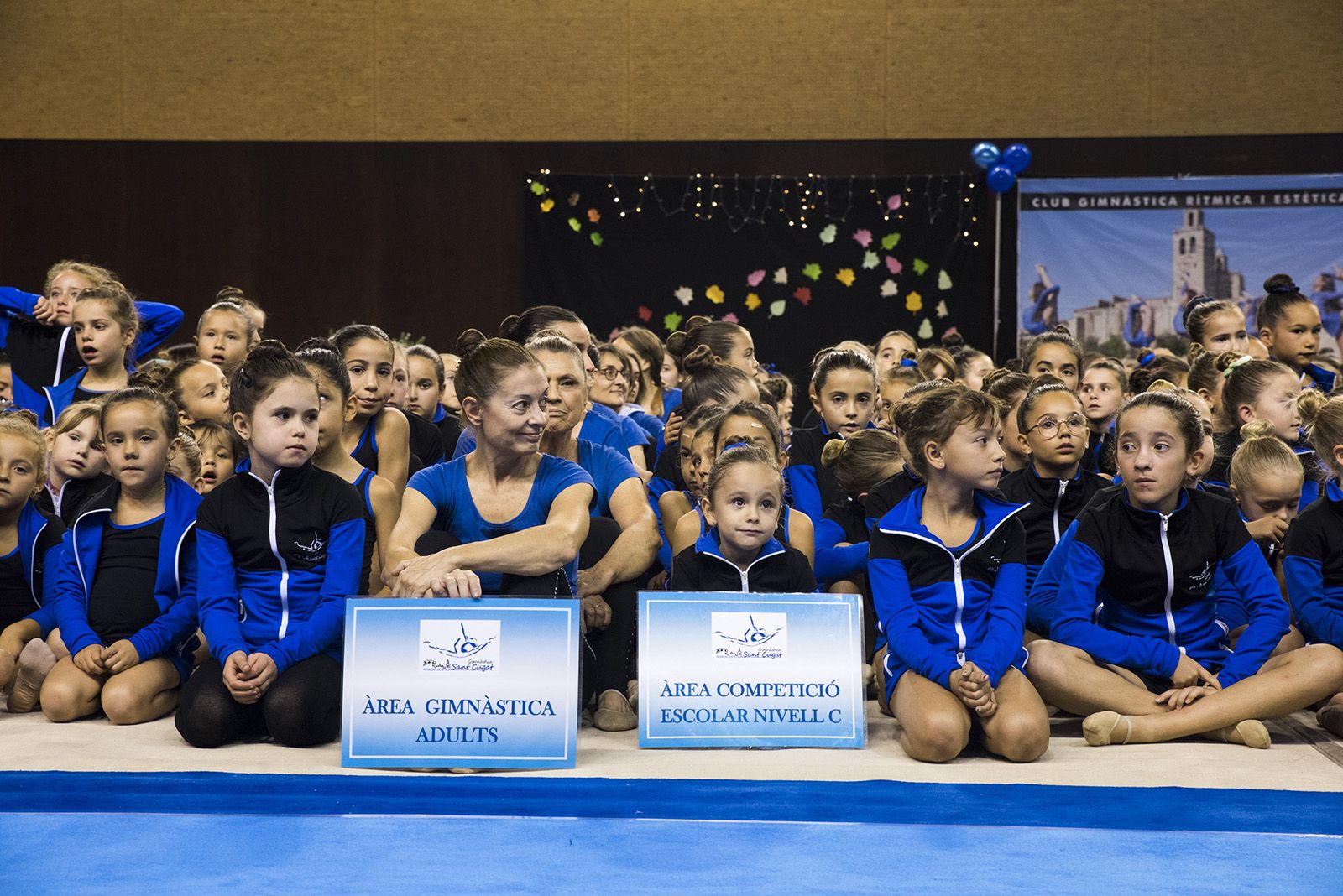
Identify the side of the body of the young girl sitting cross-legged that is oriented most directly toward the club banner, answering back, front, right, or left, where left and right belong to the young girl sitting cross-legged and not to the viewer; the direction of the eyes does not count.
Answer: back

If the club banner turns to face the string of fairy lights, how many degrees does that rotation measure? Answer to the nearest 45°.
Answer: approximately 90° to its right

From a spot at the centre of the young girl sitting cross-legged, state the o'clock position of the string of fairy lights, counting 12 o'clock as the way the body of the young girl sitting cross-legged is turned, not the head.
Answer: The string of fairy lights is roughly at 5 o'clock from the young girl sitting cross-legged.

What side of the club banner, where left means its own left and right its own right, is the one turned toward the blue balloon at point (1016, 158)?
right

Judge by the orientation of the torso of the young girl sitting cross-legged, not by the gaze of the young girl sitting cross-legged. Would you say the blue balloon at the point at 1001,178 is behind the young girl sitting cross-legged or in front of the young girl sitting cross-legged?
behind

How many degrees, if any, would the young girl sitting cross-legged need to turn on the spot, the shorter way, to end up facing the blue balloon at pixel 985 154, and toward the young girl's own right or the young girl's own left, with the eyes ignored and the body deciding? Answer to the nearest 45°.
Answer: approximately 180°

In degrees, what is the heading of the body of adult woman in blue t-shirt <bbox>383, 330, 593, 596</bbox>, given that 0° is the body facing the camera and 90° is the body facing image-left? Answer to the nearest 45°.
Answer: approximately 0°

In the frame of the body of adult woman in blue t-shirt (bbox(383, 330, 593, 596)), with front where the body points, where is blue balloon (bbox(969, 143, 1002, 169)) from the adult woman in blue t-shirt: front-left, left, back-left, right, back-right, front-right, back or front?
back-left
